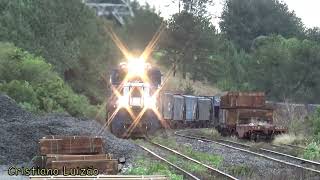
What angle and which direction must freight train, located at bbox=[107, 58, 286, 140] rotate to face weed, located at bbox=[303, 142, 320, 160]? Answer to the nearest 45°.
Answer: approximately 45° to its left

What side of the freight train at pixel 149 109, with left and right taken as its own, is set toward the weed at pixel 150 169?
front

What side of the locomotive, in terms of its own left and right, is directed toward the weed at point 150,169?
front

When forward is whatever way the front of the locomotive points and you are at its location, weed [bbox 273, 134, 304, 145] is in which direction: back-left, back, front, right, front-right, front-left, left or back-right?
left

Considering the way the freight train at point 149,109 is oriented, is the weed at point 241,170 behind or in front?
in front

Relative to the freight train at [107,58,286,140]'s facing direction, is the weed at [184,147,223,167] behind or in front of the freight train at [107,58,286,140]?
in front

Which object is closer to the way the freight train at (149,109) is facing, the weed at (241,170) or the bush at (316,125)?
the weed

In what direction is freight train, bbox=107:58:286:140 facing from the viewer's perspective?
toward the camera

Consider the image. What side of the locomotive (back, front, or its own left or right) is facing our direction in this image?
front

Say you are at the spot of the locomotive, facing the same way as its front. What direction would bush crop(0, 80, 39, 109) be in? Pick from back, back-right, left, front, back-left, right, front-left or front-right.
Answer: back-right
